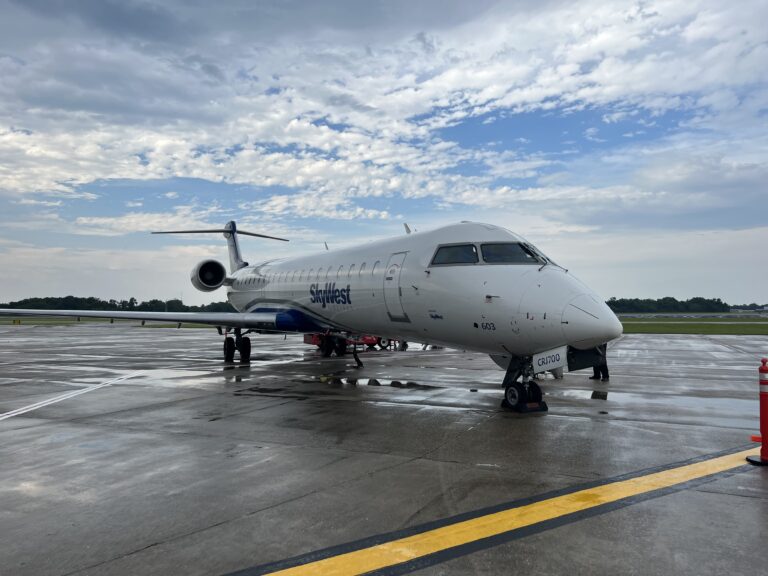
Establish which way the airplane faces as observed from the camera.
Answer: facing the viewer and to the right of the viewer

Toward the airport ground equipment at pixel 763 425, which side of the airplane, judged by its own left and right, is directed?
front
